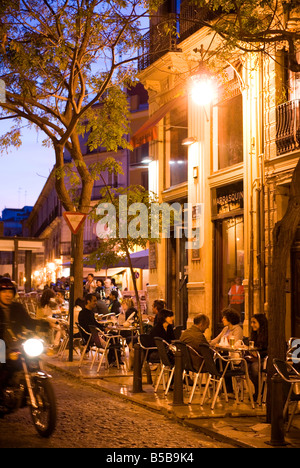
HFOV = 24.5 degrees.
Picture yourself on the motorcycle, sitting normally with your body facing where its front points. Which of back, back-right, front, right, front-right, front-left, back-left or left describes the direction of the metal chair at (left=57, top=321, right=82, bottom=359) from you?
back-left

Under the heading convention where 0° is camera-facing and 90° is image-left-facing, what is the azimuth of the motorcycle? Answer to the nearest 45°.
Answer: approximately 315°

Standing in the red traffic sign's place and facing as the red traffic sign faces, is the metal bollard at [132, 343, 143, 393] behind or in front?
in front

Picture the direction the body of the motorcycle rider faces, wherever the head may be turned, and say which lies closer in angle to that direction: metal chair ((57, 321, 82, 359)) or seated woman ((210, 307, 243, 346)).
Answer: the seated woman

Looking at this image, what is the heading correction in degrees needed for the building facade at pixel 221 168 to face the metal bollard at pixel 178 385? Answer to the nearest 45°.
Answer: approximately 45° to its left

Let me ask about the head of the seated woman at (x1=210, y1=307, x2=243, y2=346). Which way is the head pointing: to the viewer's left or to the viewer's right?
to the viewer's left
